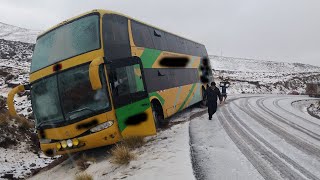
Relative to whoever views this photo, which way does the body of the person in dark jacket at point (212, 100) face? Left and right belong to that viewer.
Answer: facing the viewer

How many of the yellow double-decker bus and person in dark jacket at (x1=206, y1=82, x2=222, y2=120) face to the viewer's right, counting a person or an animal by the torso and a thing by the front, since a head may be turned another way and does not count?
0

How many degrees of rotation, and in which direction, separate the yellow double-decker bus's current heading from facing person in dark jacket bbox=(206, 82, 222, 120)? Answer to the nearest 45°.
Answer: approximately 180°

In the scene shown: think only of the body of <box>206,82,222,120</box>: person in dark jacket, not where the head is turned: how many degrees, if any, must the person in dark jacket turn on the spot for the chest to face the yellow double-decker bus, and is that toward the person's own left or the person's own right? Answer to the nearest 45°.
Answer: approximately 45° to the person's own right

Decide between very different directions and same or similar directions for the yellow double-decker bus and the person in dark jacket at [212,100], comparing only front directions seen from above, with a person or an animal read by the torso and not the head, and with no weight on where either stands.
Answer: same or similar directions
